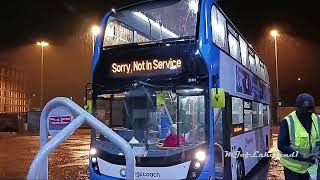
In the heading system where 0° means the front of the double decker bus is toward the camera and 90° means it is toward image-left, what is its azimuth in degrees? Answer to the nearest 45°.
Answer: approximately 45°

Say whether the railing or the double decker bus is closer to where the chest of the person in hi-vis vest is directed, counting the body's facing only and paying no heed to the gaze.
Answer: the railing
